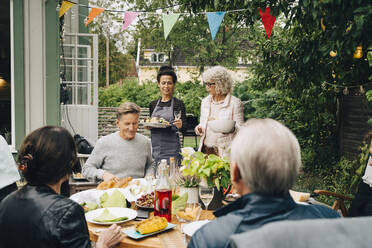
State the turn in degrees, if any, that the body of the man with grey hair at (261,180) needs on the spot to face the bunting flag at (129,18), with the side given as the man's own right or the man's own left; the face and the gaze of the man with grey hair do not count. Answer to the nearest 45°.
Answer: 0° — they already face it

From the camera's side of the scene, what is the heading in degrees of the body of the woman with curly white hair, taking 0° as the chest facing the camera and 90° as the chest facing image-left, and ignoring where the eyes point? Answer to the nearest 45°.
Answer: approximately 45°

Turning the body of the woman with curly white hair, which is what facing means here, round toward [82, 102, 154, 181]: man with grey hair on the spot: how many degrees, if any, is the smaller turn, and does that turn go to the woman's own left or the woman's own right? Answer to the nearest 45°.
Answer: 0° — they already face them

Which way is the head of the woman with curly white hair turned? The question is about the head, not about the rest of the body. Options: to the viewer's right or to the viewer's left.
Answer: to the viewer's left

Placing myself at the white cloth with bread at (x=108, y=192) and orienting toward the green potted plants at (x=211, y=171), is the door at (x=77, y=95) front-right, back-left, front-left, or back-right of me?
back-left

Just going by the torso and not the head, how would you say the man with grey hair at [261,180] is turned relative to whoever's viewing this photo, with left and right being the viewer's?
facing away from the viewer and to the left of the viewer

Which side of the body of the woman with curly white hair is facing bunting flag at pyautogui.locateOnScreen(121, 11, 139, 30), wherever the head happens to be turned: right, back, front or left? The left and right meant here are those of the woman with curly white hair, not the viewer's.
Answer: right

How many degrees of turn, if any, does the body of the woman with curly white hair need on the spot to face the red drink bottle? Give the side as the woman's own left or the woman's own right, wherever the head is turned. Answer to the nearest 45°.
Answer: approximately 45° to the woman's own left
